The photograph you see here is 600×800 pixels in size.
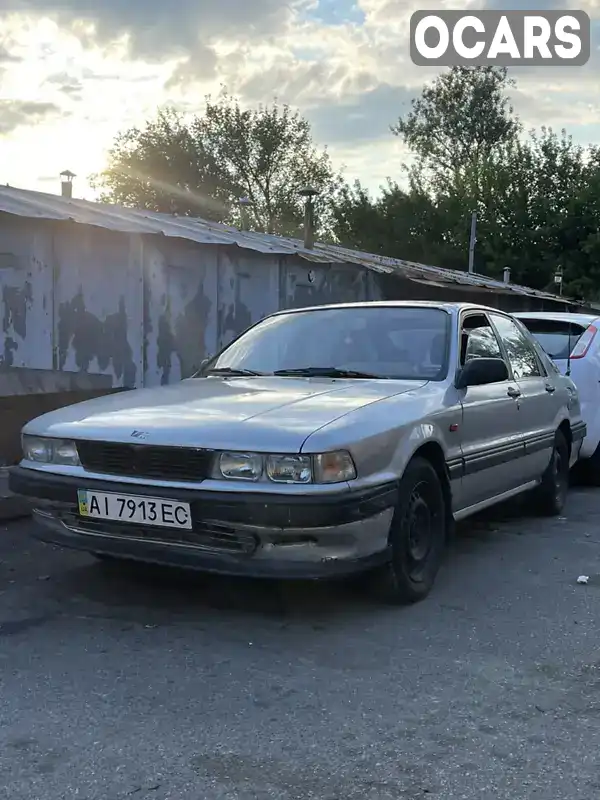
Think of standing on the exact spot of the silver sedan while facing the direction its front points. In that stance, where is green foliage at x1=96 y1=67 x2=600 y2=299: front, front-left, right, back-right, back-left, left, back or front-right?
back-right

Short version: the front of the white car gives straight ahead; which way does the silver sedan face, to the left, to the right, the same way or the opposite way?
the opposite way

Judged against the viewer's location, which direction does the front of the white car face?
facing away from the viewer and to the right of the viewer

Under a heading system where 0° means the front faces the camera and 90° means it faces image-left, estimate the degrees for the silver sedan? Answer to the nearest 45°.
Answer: approximately 45°
